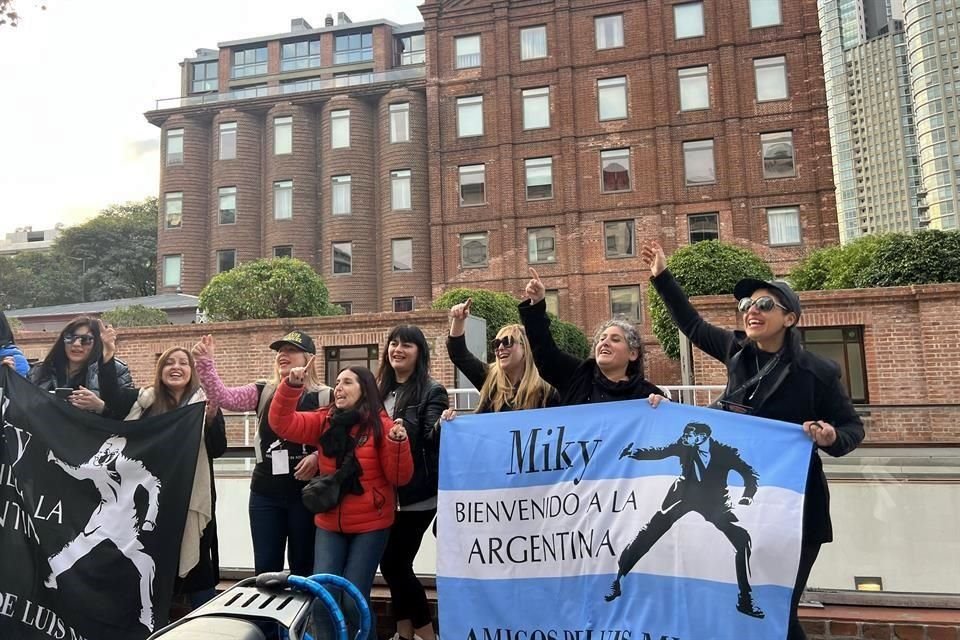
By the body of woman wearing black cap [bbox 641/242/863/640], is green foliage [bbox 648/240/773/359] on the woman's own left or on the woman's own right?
on the woman's own right

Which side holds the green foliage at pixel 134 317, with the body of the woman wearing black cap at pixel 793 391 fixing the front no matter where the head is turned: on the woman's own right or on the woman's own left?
on the woman's own right

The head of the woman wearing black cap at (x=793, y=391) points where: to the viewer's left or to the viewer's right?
to the viewer's left

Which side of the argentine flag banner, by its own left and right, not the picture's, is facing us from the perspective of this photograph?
front

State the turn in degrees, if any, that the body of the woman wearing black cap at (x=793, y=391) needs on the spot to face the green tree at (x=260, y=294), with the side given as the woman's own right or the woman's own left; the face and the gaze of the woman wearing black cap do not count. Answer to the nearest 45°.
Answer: approximately 90° to the woman's own right

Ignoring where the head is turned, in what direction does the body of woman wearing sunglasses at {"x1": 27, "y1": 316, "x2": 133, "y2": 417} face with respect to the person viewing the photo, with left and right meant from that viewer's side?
facing the viewer

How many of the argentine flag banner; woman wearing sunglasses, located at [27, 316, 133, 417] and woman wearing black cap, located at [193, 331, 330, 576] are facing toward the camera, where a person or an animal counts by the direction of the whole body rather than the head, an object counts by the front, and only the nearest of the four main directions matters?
3

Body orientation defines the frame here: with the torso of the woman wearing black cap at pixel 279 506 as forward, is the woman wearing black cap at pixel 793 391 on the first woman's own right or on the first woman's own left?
on the first woman's own left

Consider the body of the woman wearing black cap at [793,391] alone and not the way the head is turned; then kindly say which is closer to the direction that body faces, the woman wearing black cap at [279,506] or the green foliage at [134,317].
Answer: the woman wearing black cap

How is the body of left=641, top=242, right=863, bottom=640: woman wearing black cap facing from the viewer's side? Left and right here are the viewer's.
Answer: facing the viewer and to the left of the viewer

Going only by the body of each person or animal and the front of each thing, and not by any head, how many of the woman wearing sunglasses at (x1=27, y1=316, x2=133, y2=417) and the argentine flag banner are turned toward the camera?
2

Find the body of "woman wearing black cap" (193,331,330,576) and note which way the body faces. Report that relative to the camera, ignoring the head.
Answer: toward the camera

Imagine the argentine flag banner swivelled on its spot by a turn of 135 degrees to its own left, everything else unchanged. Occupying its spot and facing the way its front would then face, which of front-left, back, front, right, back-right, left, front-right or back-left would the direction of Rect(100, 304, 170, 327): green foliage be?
left

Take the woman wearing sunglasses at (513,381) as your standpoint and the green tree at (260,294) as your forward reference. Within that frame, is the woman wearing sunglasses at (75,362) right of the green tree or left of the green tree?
left

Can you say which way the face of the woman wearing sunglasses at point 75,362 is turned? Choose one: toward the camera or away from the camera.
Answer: toward the camera

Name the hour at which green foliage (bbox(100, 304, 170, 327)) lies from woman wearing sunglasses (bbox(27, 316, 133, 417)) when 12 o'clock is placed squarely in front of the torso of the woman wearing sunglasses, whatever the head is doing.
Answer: The green foliage is roughly at 6 o'clock from the woman wearing sunglasses.

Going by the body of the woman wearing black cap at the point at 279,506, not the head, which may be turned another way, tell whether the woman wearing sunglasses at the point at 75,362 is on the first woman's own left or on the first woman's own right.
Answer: on the first woman's own right
